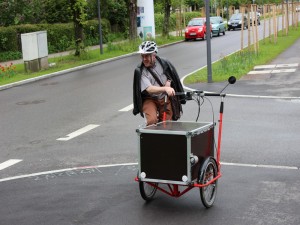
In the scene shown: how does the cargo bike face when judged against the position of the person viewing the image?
facing the viewer and to the left of the viewer

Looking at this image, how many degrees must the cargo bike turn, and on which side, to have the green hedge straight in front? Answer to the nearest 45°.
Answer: approximately 135° to its right

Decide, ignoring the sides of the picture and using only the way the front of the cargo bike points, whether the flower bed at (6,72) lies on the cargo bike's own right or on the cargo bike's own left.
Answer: on the cargo bike's own right

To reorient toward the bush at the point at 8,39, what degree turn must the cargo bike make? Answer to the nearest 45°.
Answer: approximately 135° to its right

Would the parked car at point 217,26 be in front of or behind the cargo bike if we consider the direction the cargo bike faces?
behind

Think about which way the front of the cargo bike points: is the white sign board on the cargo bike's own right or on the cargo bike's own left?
on the cargo bike's own right

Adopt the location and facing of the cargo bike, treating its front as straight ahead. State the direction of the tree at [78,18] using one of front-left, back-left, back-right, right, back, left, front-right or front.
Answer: back-right
